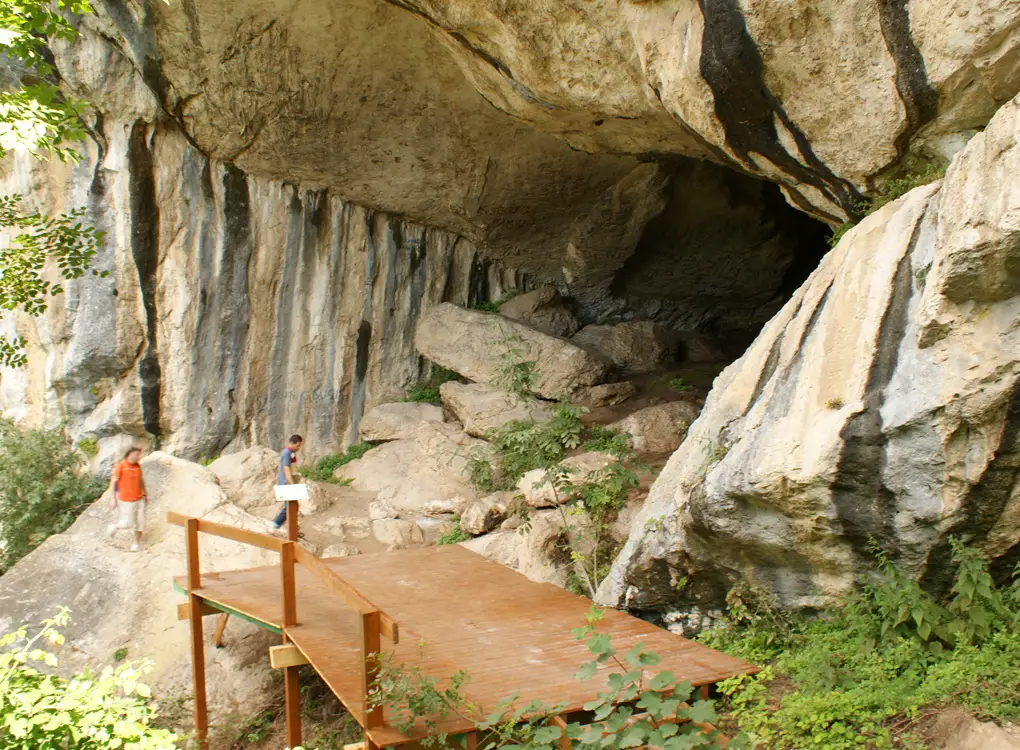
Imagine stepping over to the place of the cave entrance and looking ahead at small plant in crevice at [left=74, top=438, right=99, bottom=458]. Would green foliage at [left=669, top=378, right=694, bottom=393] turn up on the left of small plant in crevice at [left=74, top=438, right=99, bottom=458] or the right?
left

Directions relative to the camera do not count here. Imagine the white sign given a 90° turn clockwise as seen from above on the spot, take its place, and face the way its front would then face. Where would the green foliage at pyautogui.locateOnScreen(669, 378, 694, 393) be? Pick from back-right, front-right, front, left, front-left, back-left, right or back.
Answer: back-right

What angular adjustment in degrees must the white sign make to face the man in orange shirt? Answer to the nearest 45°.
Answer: approximately 135° to its right

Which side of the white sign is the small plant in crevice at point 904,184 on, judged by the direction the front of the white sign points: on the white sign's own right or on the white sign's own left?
on the white sign's own left

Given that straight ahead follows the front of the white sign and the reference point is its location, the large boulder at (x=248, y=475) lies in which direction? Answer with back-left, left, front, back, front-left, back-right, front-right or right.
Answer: back

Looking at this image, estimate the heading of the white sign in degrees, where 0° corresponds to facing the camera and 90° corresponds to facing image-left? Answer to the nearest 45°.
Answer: approximately 0°

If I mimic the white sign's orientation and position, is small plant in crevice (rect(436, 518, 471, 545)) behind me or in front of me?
behind

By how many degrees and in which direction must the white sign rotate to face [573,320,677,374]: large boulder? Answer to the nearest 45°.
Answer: approximately 135° to its left

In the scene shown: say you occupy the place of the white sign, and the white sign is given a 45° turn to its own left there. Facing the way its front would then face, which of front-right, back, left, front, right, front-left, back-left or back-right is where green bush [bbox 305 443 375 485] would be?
back-left

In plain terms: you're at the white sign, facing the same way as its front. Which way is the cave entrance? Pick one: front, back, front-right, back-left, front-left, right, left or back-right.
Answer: back-left

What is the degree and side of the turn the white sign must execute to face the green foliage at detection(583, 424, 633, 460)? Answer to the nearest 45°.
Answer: approximately 135° to its left
